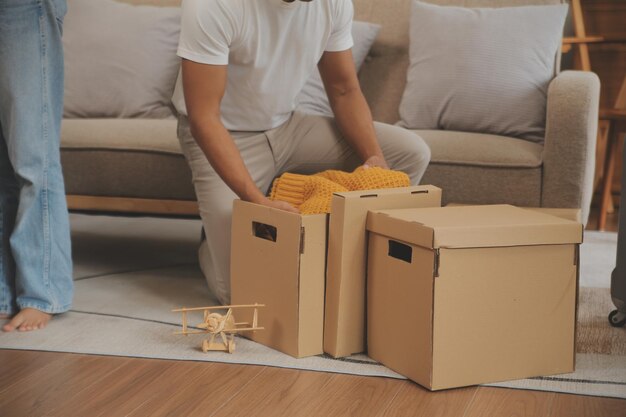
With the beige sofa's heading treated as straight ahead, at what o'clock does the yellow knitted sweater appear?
The yellow knitted sweater is roughly at 1 o'clock from the beige sofa.

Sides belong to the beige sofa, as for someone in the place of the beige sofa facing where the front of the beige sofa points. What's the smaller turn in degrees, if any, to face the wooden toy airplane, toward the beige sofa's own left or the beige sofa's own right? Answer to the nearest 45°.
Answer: approximately 45° to the beige sofa's own right

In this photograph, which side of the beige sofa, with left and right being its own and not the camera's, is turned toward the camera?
front

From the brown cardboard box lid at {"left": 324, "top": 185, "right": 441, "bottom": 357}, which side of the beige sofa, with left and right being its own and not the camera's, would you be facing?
front

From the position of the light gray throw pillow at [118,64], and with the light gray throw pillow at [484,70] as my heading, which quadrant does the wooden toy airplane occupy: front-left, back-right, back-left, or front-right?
front-right

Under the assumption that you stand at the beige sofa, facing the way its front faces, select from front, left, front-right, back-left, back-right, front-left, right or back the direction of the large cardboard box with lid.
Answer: front

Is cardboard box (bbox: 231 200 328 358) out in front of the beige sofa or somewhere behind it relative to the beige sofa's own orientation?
in front
